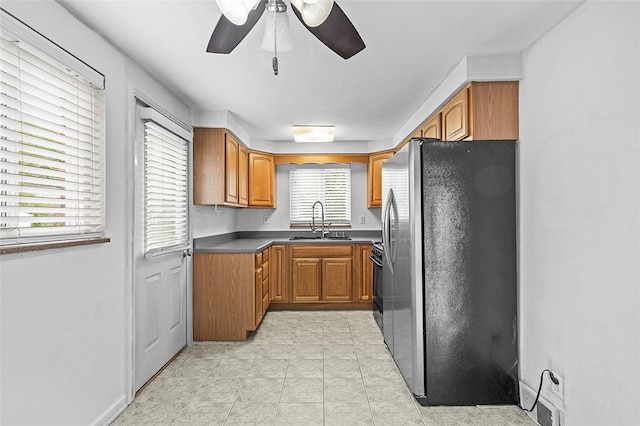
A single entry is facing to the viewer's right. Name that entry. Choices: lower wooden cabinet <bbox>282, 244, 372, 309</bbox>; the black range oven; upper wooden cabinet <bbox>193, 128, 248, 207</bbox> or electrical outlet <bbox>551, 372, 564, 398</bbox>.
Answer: the upper wooden cabinet

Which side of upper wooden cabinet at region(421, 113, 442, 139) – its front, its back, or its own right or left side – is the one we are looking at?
left

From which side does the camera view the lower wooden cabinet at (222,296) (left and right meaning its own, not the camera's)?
right

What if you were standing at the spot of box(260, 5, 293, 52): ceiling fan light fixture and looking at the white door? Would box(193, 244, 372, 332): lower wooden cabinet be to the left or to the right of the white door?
right

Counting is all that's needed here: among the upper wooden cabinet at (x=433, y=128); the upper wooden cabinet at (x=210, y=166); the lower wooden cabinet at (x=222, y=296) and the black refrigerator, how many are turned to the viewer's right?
2

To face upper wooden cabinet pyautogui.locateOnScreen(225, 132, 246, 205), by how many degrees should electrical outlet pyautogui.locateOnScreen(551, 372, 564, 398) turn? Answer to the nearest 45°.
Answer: approximately 45° to its right

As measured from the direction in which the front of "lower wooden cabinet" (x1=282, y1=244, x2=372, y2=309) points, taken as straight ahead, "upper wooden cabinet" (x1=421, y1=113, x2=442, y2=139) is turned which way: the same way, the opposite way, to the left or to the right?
to the right

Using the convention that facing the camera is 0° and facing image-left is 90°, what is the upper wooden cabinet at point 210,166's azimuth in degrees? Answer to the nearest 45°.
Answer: approximately 270°

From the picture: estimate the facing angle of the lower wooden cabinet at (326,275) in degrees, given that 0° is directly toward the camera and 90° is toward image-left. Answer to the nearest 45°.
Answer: approximately 0°

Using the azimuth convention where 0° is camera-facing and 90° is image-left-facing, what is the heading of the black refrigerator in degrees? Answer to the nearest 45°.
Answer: approximately 90°

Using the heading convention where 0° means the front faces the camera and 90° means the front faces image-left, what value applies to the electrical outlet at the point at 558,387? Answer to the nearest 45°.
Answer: approximately 45°

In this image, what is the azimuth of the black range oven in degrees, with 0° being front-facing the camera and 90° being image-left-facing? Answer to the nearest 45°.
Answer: approximately 90°
